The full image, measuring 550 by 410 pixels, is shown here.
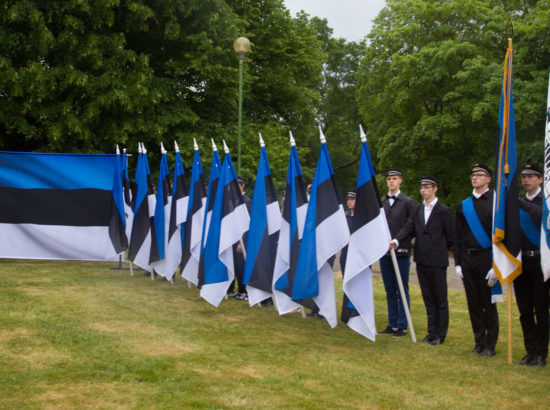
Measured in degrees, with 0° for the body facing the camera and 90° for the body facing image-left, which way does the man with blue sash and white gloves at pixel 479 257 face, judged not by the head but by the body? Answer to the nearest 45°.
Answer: approximately 45°

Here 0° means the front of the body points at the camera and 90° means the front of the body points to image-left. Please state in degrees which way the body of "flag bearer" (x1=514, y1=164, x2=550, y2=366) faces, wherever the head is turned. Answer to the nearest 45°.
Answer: approximately 45°

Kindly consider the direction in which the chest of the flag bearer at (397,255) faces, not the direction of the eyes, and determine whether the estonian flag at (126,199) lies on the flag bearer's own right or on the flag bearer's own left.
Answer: on the flag bearer's own right

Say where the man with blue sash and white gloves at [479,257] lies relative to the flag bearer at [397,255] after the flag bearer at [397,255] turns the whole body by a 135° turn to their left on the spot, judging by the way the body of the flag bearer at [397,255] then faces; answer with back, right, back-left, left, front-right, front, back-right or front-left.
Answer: front-right

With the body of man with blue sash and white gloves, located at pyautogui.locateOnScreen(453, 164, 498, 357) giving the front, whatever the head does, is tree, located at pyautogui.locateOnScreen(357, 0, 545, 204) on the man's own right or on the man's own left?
on the man's own right

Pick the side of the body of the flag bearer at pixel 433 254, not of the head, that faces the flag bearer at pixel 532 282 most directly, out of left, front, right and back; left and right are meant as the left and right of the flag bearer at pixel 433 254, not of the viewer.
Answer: left

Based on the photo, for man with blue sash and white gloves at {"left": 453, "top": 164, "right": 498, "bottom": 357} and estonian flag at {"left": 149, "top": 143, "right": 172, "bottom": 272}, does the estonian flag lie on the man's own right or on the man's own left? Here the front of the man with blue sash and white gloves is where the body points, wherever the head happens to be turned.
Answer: on the man's own right
